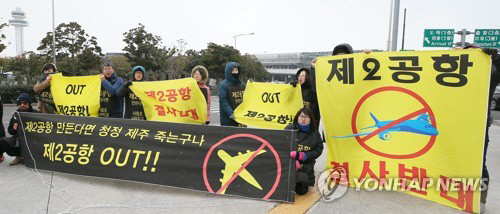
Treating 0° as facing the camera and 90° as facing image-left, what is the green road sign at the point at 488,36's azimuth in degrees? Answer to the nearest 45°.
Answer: approximately 0°

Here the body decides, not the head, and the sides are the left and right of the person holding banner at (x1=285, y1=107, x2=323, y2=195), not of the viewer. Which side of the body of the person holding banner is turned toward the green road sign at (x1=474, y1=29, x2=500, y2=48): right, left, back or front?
back

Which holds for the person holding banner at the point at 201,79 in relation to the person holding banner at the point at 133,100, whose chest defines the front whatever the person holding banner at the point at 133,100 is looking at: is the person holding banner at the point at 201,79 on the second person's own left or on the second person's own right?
on the second person's own left

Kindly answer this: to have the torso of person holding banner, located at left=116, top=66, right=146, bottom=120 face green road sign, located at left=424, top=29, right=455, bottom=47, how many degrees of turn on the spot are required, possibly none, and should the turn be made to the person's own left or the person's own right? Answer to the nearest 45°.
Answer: approximately 135° to the person's own left

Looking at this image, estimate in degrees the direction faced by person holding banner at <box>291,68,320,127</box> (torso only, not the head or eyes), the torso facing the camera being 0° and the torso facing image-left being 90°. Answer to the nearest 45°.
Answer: approximately 45°

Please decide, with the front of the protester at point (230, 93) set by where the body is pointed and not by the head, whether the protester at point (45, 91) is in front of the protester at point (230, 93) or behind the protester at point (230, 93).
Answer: behind

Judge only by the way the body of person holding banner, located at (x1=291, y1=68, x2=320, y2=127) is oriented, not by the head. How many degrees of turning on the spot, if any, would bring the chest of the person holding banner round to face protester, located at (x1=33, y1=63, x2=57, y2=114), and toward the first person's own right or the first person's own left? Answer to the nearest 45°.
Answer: approximately 45° to the first person's own right

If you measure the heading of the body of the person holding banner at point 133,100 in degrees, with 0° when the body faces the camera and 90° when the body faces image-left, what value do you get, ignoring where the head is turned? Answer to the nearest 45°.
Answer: approximately 0°
